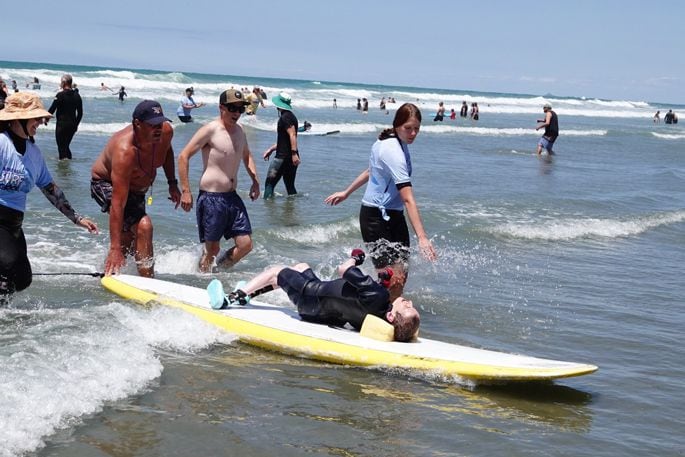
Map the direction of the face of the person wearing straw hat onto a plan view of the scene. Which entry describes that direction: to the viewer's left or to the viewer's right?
to the viewer's right

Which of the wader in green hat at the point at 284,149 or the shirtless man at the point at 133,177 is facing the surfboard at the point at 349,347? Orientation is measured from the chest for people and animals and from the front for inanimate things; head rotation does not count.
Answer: the shirtless man

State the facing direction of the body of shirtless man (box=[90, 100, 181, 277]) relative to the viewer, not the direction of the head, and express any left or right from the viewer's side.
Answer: facing the viewer and to the right of the viewer

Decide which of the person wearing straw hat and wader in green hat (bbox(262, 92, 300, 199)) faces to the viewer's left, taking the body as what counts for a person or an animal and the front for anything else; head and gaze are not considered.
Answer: the wader in green hat

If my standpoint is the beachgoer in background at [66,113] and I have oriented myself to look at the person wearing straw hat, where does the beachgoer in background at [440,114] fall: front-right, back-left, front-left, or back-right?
back-left

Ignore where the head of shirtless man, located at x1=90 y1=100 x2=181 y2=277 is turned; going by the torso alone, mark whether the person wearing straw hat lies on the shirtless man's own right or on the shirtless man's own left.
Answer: on the shirtless man's own right

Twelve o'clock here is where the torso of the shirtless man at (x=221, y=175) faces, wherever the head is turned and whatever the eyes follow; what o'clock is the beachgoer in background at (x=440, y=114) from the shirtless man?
The beachgoer in background is roughly at 8 o'clock from the shirtless man.
